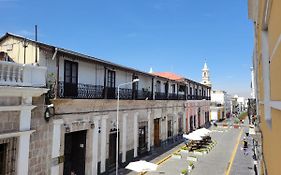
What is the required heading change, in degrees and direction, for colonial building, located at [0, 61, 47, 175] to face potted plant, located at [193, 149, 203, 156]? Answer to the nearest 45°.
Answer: approximately 90° to its left

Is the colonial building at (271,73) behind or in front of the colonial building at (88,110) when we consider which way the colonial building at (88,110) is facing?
in front

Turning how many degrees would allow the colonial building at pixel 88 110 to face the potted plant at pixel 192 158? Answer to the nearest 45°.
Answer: approximately 90° to its left

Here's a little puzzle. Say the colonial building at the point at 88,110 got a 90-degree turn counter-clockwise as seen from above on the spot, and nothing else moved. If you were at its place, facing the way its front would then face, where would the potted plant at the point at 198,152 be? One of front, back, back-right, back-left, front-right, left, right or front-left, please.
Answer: front

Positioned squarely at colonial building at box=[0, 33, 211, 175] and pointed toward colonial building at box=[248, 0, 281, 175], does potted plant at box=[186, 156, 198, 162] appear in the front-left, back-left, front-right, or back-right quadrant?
back-left

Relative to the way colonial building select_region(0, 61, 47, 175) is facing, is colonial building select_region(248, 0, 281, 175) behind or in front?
in front

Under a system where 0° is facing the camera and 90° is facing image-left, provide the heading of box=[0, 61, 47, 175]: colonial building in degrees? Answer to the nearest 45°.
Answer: approximately 315°

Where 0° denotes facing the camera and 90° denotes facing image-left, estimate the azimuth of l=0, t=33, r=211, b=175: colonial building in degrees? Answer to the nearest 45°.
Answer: approximately 315°

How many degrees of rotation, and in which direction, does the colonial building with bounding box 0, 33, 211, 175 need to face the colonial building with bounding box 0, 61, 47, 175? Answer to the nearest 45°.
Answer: approximately 90° to its right
